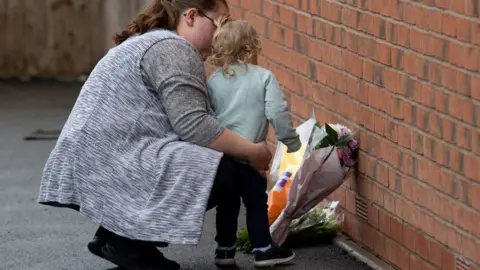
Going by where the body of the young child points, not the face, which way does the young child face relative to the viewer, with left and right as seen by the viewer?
facing away from the viewer and to the right of the viewer

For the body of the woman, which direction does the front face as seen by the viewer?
to the viewer's right

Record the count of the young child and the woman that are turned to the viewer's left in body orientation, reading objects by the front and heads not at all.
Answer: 0

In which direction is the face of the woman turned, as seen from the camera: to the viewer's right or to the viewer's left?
to the viewer's right

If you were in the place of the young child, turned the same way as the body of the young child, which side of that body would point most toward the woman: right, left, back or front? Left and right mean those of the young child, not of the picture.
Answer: left
